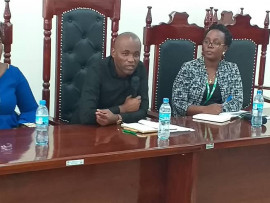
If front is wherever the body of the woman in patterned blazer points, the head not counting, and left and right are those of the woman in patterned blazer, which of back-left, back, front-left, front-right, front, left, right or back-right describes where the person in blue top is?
front-right

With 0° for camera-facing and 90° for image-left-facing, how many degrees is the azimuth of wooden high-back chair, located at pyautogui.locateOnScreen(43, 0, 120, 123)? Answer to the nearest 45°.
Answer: approximately 0°

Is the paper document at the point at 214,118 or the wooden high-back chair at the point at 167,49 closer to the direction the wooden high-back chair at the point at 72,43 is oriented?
the paper document

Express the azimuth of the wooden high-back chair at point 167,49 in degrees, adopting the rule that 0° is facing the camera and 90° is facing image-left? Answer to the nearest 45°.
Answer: approximately 0°

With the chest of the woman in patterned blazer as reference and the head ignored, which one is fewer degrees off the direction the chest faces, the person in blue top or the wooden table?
the wooden table

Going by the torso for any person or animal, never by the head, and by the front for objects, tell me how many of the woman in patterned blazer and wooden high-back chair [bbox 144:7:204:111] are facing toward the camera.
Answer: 2

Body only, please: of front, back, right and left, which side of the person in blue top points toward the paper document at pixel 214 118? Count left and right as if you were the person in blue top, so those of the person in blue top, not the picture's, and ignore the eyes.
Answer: left

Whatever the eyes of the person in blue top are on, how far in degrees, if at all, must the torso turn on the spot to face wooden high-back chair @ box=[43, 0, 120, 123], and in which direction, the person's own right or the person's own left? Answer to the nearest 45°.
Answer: approximately 135° to the person's own left

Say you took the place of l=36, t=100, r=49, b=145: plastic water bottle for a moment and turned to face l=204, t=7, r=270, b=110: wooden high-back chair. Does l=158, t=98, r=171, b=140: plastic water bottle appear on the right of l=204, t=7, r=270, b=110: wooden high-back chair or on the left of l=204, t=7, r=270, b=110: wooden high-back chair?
right

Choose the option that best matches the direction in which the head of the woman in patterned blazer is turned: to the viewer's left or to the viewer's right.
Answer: to the viewer's left
